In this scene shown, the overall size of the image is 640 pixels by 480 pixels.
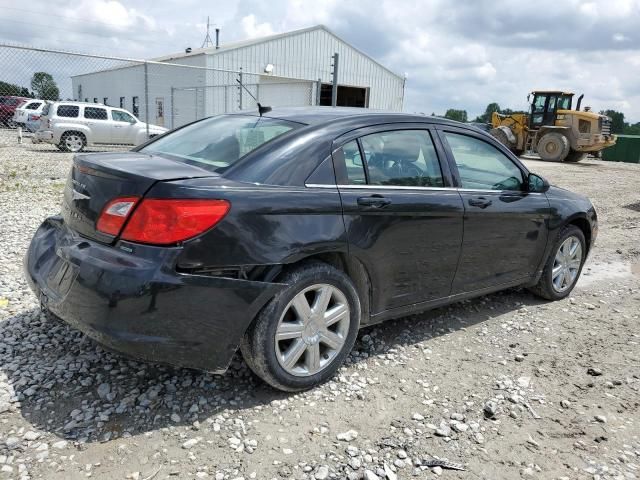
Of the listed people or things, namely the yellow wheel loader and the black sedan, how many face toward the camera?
0

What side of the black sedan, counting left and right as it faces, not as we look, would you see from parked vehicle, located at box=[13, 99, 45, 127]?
left

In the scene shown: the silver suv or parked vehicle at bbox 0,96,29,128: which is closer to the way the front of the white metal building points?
the silver suv

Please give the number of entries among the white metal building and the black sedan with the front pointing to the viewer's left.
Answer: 0

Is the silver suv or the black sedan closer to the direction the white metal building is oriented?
the black sedan

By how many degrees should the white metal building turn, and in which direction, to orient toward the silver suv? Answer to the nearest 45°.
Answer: approximately 90° to its right

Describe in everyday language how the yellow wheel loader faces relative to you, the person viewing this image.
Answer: facing away from the viewer and to the left of the viewer

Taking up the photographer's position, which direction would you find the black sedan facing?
facing away from the viewer and to the right of the viewer

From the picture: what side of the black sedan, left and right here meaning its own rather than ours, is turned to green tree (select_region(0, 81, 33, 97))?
left

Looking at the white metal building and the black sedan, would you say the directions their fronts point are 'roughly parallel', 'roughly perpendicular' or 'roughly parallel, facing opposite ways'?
roughly perpendicular

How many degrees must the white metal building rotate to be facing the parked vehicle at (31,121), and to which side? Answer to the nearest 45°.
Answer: approximately 135° to its right

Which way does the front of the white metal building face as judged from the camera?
facing the viewer and to the right of the viewer
